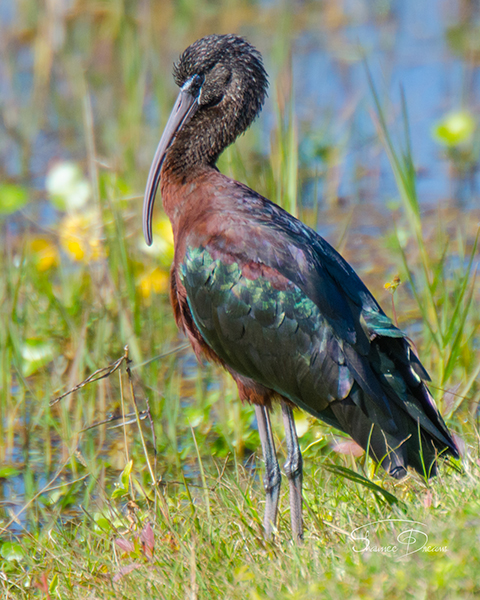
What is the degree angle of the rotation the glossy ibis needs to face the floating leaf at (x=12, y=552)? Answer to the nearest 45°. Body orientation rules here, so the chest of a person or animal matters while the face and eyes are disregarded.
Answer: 0° — it already faces it

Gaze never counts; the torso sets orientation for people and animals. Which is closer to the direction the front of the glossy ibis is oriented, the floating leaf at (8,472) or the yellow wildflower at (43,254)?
the floating leaf

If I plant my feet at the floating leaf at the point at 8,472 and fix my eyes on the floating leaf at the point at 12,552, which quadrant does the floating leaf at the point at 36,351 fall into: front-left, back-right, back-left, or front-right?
back-left

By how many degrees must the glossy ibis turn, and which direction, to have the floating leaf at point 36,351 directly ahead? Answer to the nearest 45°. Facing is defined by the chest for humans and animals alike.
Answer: approximately 45° to its right

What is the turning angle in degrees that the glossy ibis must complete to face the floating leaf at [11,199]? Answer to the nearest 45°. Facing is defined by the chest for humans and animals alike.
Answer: approximately 45° to its right

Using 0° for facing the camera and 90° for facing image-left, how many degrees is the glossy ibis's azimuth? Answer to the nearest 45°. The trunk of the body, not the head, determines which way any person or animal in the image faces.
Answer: approximately 90°

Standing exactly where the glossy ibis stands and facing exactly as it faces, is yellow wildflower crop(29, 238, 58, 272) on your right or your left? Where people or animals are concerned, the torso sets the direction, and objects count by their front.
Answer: on your right
